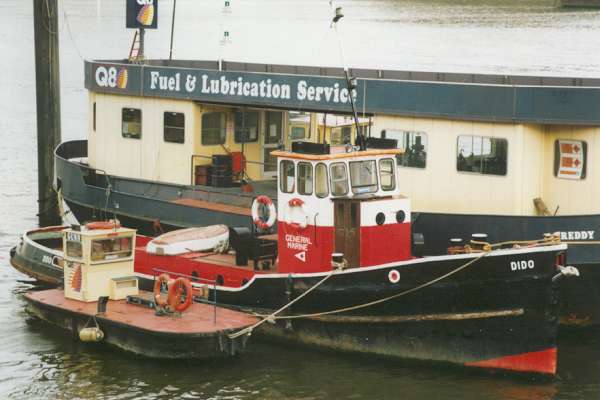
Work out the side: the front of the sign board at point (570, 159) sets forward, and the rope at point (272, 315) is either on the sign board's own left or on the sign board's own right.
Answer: on the sign board's own right

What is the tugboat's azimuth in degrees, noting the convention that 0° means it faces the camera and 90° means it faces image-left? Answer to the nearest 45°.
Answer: approximately 315°

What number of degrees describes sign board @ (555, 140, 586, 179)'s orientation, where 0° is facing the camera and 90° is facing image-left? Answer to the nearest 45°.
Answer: approximately 0°

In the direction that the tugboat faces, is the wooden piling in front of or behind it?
behind

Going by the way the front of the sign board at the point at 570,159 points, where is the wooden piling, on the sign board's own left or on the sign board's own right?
on the sign board's own right

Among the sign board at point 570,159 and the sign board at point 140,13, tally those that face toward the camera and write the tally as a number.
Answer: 2

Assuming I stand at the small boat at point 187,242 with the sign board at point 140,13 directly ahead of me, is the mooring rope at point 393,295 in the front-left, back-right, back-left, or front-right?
back-right

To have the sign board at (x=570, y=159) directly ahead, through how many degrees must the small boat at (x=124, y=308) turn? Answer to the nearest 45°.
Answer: approximately 45° to its left
